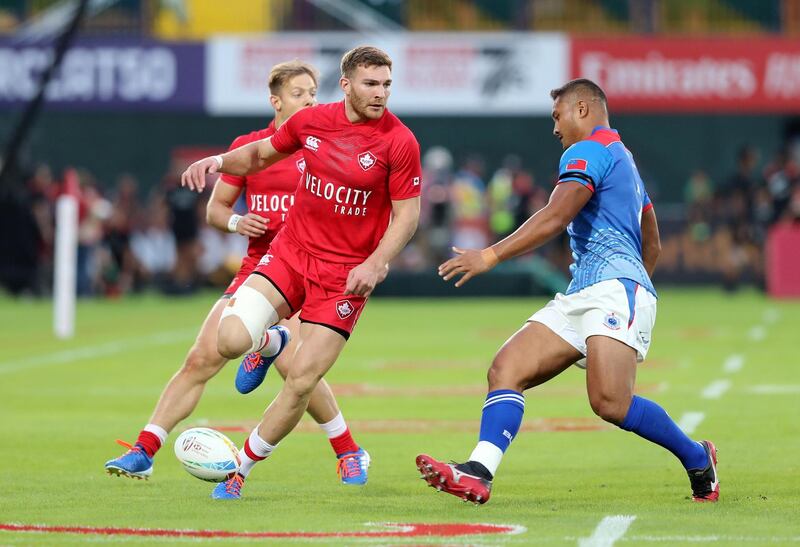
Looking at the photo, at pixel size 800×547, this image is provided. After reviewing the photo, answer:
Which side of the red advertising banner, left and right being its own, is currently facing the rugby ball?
front

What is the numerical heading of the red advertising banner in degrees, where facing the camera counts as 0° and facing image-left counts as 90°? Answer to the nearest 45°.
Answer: approximately 0°

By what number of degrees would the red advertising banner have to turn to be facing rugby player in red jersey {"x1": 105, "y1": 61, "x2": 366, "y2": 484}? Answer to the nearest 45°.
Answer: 0° — it already faces them

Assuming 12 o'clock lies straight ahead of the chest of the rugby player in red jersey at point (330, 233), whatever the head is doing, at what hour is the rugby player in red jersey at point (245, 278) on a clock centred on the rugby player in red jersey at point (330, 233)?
the rugby player in red jersey at point (245, 278) is roughly at 5 o'clock from the rugby player in red jersey at point (330, 233).

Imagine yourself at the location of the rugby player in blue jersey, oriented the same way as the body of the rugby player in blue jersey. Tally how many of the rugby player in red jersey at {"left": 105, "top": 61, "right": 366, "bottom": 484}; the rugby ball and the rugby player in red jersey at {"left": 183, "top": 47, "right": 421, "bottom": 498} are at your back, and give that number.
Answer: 0

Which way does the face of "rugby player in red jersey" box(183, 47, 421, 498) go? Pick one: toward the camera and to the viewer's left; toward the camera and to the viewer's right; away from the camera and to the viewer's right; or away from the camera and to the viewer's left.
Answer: toward the camera and to the viewer's right

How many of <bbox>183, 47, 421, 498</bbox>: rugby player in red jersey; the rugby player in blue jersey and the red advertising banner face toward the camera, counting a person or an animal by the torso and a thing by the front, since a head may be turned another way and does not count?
2

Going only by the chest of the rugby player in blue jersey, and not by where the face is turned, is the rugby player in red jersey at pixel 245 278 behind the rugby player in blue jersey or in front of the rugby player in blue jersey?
in front

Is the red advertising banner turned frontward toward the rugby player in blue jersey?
yes

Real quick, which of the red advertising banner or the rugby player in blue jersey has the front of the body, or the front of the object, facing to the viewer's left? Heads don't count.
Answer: the rugby player in blue jersey

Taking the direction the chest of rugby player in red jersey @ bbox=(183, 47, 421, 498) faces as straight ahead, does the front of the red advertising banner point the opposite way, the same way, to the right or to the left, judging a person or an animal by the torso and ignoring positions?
the same way

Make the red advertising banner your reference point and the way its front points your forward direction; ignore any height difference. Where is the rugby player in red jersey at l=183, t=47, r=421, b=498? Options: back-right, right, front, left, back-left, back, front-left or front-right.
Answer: front

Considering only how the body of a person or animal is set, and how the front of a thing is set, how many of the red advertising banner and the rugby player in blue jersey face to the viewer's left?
1

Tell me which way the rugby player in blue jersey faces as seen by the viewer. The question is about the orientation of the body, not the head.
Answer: to the viewer's left

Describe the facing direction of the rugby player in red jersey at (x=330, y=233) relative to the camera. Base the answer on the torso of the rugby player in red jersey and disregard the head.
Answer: toward the camera

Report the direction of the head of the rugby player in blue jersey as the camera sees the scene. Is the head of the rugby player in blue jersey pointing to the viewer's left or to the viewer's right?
to the viewer's left

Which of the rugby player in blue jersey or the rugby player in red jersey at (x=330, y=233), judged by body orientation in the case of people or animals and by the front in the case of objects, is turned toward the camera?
the rugby player in red jersey
